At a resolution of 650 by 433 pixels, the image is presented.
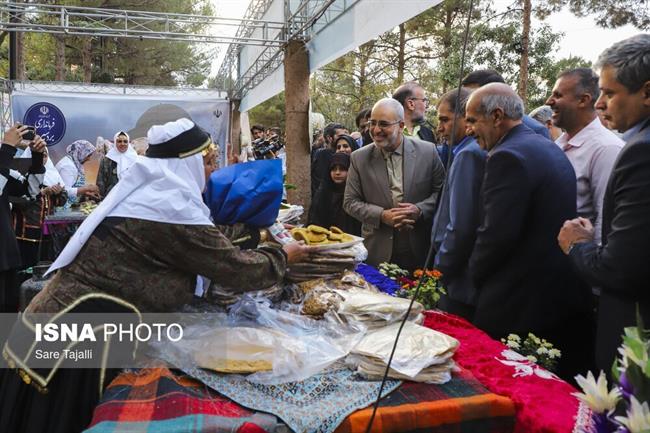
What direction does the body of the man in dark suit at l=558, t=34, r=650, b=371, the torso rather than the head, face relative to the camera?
to the viewer's left

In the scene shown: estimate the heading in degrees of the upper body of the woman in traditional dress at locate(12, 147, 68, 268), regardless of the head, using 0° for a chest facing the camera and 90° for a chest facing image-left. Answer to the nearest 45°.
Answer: approximately 315°

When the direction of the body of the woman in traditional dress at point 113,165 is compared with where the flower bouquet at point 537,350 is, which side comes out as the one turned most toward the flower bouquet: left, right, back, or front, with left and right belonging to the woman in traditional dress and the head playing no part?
front

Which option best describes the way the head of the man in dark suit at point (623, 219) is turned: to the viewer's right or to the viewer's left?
to the viewer's left

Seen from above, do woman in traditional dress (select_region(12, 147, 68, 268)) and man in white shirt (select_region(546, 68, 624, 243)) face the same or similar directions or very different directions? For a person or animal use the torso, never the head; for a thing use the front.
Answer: very different directions

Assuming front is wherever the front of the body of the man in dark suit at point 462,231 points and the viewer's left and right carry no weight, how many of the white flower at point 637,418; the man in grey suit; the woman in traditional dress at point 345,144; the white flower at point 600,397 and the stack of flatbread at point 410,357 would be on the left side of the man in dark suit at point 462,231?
3

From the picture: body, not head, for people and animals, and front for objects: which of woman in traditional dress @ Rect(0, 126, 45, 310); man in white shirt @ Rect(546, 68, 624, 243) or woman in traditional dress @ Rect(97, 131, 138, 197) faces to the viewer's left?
the man in white shirt

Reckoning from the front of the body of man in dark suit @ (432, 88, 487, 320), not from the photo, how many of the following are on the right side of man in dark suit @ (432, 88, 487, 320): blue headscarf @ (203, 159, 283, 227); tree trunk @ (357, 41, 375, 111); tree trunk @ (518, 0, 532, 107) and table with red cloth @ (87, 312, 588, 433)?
2

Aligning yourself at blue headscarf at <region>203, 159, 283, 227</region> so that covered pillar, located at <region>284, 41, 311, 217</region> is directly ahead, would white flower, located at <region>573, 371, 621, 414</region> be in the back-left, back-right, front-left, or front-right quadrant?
back-right

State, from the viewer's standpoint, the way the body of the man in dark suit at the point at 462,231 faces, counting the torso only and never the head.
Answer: to the viewer's left

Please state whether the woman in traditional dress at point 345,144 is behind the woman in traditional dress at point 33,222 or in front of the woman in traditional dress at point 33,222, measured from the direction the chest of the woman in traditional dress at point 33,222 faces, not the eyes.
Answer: in front

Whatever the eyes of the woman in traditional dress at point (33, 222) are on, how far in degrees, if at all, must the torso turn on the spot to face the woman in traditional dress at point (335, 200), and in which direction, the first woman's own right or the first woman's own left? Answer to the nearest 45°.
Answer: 0° — they already face them

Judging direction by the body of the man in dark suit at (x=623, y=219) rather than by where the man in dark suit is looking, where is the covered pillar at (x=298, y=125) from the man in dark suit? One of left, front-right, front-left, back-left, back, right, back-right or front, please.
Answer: front-right

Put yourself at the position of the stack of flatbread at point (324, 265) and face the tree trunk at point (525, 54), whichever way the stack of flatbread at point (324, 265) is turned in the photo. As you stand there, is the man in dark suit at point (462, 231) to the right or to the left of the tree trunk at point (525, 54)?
right
